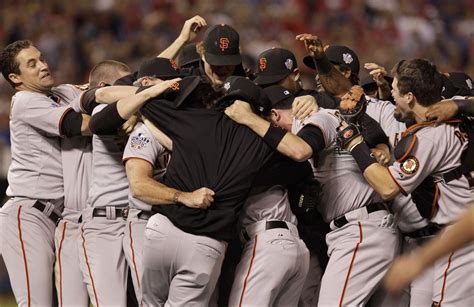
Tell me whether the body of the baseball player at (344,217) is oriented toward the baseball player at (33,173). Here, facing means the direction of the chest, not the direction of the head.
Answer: yes

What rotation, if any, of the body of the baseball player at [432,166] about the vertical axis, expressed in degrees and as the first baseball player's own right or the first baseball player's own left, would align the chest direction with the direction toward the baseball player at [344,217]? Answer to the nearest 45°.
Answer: approximately 45° to the first baseball player's own left

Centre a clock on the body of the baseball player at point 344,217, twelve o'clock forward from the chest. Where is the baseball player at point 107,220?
the baseball player at point 107,220 is roughly at 12 o'clock from the baseball player at point 344,217.

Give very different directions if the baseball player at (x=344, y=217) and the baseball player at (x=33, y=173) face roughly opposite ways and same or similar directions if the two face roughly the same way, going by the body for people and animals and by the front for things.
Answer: very different directions

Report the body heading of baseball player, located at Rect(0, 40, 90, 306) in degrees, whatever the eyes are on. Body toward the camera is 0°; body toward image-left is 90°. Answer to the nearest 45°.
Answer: approximately 270°

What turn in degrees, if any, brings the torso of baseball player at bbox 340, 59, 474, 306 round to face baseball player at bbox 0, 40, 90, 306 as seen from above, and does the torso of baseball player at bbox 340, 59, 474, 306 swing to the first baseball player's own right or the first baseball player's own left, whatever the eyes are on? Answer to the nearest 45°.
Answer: approximately 45° to the first baseball player's own left

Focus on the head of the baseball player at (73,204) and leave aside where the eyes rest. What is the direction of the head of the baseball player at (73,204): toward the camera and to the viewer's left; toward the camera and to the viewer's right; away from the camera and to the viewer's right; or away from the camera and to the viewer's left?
away from the camera and to the viewer's right

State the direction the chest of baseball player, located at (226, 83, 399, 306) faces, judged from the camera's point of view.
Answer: to the viewer's left

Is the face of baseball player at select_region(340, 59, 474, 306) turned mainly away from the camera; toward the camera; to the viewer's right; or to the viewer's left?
to the viewer's left
